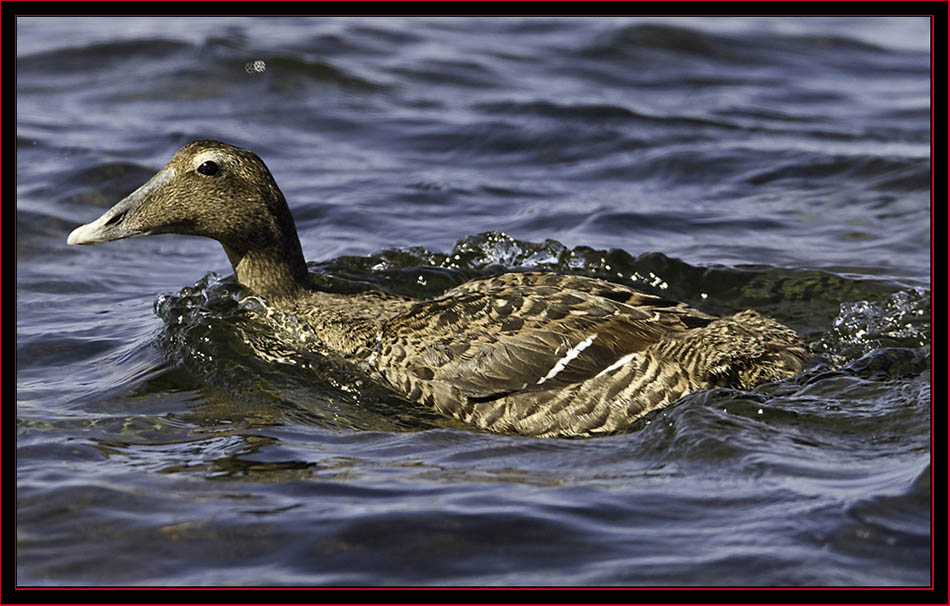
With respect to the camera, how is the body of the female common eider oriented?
to the viewer's left
